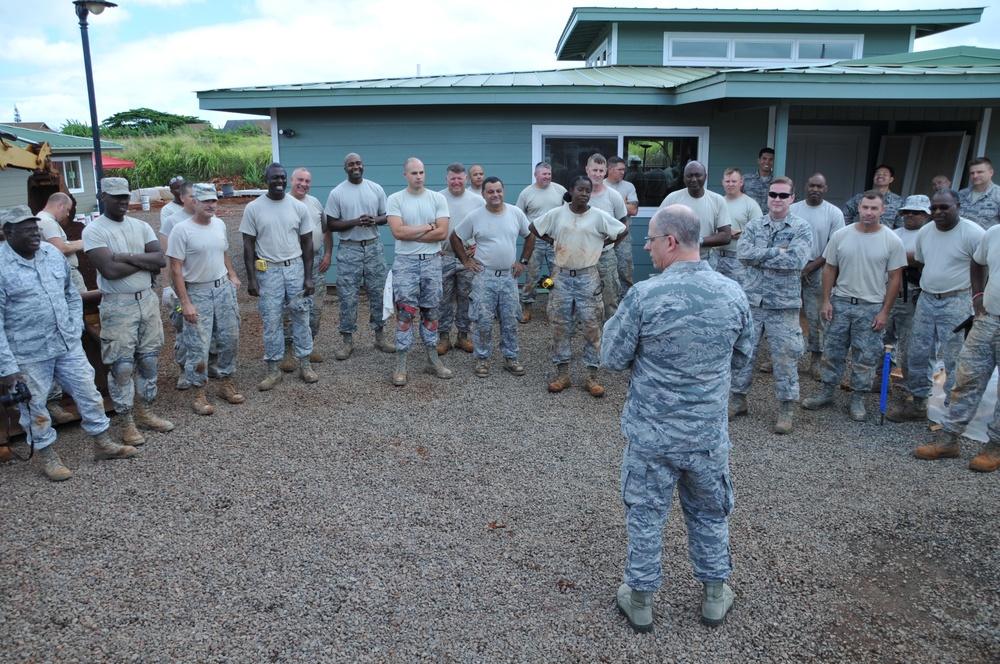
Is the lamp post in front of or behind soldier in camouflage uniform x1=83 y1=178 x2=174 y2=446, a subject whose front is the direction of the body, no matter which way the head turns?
behind

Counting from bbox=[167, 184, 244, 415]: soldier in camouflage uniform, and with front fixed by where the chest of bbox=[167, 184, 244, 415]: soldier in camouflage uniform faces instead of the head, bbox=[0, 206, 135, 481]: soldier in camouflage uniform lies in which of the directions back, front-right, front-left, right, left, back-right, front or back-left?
right

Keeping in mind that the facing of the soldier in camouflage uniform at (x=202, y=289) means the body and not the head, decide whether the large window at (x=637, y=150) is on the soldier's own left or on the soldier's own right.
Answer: on the soldier's own left

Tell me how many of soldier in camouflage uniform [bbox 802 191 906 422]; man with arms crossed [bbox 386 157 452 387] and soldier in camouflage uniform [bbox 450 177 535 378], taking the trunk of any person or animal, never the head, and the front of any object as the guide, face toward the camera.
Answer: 3

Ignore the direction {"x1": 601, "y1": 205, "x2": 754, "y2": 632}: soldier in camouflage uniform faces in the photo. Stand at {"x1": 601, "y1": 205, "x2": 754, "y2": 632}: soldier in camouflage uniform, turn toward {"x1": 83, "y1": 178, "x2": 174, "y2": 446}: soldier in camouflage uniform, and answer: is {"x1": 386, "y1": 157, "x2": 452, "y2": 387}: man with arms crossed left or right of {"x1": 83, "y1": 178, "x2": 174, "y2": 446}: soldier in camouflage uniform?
right

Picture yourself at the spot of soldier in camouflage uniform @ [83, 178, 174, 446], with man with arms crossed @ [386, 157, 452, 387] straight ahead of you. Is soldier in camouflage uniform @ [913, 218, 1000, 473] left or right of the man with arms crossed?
right

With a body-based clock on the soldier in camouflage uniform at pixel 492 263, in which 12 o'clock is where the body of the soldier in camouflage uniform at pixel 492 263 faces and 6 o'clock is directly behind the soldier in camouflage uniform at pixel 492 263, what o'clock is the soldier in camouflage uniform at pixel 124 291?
the soldier in camouflage uniform at pixel 124 291 is roughly at 2 o'clock from the soldier in camouflage uniform at pixel 492 263.

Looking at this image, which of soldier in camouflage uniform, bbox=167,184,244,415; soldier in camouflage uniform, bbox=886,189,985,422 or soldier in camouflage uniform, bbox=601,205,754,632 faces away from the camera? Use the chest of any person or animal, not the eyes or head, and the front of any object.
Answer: soldier in camouflage uniform, bbox=601,205,754,632

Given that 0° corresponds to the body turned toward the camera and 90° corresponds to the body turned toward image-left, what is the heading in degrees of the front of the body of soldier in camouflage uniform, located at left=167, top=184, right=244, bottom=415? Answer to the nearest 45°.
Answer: approximately 315°

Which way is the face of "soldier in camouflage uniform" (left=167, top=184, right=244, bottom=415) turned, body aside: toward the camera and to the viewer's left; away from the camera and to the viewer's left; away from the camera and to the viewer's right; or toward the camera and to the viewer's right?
toward the camera and to the viewer's right

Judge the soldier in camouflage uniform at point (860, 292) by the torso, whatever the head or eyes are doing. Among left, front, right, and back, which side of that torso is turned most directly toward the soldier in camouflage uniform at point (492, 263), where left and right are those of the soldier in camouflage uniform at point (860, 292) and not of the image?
right

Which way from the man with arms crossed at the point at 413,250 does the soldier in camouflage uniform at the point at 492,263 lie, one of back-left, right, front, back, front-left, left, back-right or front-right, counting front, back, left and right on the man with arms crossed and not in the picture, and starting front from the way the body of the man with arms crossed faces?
left

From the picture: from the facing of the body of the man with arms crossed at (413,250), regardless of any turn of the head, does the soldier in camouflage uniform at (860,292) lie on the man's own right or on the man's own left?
on the man's own left

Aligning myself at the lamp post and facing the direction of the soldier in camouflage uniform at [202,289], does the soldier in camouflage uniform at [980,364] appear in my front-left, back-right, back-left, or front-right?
front-left

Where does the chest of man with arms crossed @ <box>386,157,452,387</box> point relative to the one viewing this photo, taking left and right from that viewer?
facing the viewer

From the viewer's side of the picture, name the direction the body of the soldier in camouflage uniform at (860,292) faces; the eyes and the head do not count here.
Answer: toward the camera

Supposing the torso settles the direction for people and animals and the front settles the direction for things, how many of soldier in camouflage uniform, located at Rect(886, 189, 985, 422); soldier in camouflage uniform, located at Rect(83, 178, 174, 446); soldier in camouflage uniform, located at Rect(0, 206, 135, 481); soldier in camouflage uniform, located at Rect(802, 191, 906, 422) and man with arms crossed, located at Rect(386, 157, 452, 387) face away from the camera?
0
